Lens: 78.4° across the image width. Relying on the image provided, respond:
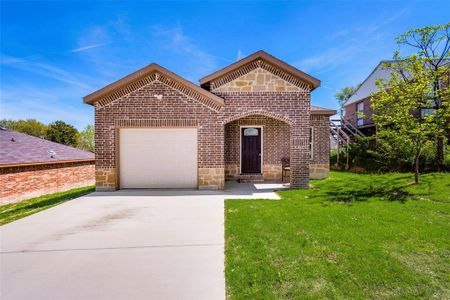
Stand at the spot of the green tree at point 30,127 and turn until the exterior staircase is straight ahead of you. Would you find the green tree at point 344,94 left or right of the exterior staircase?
left

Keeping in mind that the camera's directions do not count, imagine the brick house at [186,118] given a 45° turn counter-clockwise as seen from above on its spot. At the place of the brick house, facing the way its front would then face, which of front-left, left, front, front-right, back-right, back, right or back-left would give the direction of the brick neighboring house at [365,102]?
left

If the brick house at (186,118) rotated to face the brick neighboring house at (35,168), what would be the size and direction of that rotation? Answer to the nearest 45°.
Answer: approximately 135° to its right

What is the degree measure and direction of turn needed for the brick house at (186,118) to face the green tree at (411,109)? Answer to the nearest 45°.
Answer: approximately 90° to its left

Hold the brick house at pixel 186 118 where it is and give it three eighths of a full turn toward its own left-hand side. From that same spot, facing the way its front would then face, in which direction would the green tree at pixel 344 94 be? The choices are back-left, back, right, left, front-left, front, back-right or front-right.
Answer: front

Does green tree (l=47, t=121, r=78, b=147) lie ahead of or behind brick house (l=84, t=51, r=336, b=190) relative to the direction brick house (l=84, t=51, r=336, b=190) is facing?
behind

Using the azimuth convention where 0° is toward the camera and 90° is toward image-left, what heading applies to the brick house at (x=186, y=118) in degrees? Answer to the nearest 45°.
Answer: approximately 0°

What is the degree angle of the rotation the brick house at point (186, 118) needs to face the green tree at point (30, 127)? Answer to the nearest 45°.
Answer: approximately 135° to its right

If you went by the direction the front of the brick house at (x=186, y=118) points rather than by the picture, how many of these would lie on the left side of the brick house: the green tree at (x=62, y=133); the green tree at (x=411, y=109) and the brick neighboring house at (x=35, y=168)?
1

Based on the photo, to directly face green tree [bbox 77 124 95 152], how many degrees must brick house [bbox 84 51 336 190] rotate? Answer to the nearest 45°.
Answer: approximately 135° to its right

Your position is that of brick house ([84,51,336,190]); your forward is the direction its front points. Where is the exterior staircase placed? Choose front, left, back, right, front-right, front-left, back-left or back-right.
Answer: back-left
